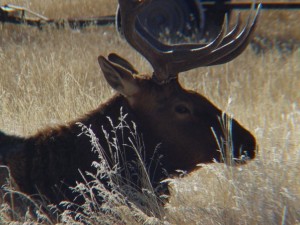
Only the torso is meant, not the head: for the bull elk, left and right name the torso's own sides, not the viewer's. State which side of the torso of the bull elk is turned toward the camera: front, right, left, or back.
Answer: right
